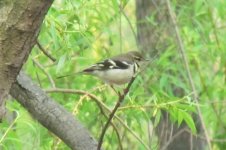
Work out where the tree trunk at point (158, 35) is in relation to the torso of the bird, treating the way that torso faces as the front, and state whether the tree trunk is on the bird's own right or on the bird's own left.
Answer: on the bird's own left

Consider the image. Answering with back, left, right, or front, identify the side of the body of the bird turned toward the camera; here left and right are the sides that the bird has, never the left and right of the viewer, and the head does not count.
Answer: right

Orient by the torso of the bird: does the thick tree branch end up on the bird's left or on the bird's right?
on the bird's right

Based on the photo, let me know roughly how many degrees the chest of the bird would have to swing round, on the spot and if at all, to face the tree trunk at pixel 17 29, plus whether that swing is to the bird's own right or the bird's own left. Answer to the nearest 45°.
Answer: approximately 180°
